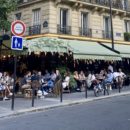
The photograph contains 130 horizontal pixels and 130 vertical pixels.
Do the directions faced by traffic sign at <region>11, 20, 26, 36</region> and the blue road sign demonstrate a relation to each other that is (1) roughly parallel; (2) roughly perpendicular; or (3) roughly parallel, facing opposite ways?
roughly parallel

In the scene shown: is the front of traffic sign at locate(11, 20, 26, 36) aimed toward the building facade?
no

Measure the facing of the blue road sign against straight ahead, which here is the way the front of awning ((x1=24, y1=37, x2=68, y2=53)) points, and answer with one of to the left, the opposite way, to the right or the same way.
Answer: the same way

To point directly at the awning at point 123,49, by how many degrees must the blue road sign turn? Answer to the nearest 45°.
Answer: approximately 135° to its left

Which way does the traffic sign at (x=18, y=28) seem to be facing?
toward the camera

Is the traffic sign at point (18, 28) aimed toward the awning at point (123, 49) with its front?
no

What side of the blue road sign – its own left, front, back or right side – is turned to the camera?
front

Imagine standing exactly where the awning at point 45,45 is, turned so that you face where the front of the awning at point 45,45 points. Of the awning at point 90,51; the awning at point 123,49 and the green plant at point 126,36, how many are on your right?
0

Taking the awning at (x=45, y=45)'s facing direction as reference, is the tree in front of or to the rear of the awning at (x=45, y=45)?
in front

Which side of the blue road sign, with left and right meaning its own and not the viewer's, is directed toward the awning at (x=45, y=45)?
back

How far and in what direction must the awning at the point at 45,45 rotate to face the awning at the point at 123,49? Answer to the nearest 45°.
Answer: approximately 135° to its left

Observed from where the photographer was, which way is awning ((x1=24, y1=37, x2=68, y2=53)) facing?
facing the viewer

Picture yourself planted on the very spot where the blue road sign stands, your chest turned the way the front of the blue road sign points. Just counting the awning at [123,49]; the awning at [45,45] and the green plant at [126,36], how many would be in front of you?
0

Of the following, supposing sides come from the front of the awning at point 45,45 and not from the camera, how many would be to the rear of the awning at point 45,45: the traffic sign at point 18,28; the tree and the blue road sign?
0

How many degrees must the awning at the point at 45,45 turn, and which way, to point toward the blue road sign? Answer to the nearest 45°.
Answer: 0° — it already faces it

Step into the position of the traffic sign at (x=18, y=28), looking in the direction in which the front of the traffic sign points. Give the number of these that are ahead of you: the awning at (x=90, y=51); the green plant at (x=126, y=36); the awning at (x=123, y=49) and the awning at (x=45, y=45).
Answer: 0

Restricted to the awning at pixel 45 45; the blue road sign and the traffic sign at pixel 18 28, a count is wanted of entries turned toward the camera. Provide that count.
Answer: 3
